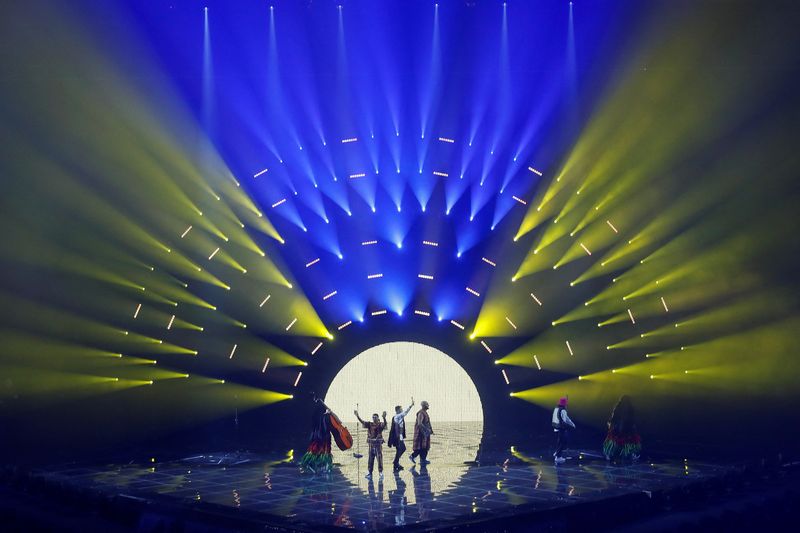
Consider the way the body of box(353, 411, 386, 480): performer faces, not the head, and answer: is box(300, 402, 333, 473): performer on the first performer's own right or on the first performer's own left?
on the first performer's own right

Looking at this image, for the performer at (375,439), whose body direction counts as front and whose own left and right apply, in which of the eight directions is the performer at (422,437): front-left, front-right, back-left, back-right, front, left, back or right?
back-left

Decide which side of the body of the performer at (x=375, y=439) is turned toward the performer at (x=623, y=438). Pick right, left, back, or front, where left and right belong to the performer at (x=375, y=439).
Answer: left

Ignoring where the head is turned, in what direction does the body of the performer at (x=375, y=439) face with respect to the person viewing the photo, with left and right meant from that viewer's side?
facing the viewer
